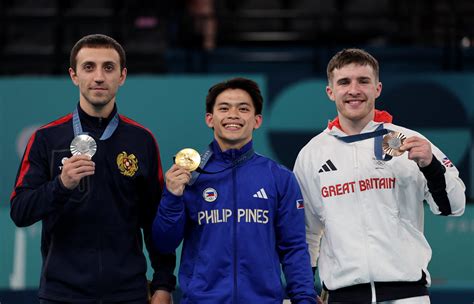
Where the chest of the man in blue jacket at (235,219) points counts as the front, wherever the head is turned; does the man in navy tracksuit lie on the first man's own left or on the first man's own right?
on the first man's own right

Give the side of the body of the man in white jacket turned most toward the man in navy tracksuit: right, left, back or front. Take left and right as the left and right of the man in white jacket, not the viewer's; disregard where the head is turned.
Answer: right

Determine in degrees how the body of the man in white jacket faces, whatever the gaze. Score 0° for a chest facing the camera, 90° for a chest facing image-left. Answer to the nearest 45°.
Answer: approximately 0°

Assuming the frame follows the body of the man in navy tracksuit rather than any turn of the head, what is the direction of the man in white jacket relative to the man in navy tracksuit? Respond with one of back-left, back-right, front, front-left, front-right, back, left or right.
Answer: left

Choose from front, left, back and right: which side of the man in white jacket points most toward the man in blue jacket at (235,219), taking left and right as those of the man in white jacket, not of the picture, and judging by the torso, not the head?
right

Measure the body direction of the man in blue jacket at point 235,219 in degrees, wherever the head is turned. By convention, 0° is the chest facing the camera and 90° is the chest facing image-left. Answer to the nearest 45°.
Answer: approximately 0°

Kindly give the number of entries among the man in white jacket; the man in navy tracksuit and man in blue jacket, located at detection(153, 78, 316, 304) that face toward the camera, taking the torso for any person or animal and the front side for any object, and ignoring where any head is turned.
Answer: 3

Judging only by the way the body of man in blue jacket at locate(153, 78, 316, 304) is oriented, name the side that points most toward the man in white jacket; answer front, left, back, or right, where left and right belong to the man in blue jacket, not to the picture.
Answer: left
